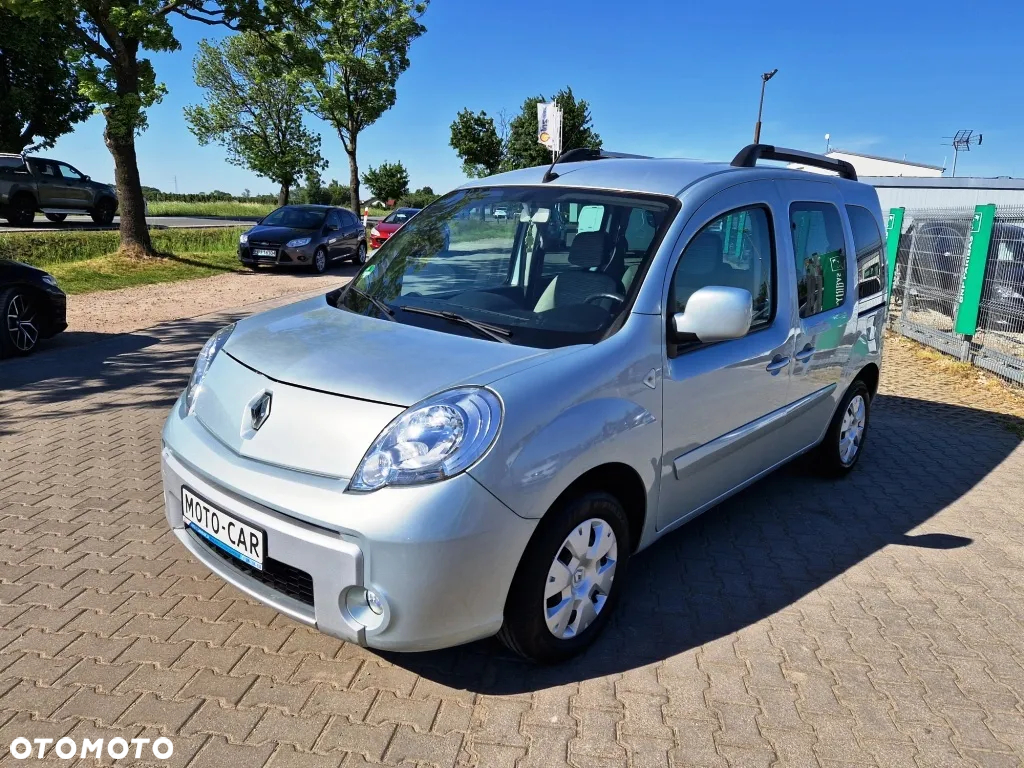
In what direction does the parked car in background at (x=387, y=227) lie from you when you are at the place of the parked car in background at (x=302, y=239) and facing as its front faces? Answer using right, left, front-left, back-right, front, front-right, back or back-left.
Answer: back

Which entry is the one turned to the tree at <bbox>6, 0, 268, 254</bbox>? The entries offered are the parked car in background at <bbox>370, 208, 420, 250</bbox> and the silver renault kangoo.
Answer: the parked car in background

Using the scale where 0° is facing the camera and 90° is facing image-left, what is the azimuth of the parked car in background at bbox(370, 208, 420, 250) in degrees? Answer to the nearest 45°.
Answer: approximately 45°

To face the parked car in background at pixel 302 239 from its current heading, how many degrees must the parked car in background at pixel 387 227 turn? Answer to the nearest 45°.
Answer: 0° — it already faces it

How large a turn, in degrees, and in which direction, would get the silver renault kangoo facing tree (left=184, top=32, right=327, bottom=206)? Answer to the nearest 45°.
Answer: approximately 135° to its right

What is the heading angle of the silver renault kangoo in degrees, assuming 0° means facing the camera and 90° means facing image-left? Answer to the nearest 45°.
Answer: approximately 45°

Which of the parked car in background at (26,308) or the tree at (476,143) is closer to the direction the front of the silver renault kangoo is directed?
the parked car in background

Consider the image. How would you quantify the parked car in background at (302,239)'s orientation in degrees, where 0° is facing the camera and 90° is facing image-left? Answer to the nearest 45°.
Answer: approximately 45°

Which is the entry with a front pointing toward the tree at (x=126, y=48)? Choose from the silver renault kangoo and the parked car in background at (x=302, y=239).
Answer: the parked car in background

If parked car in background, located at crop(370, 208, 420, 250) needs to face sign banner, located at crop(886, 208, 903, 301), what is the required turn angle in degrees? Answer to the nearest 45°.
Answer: approximately 90° to its left
